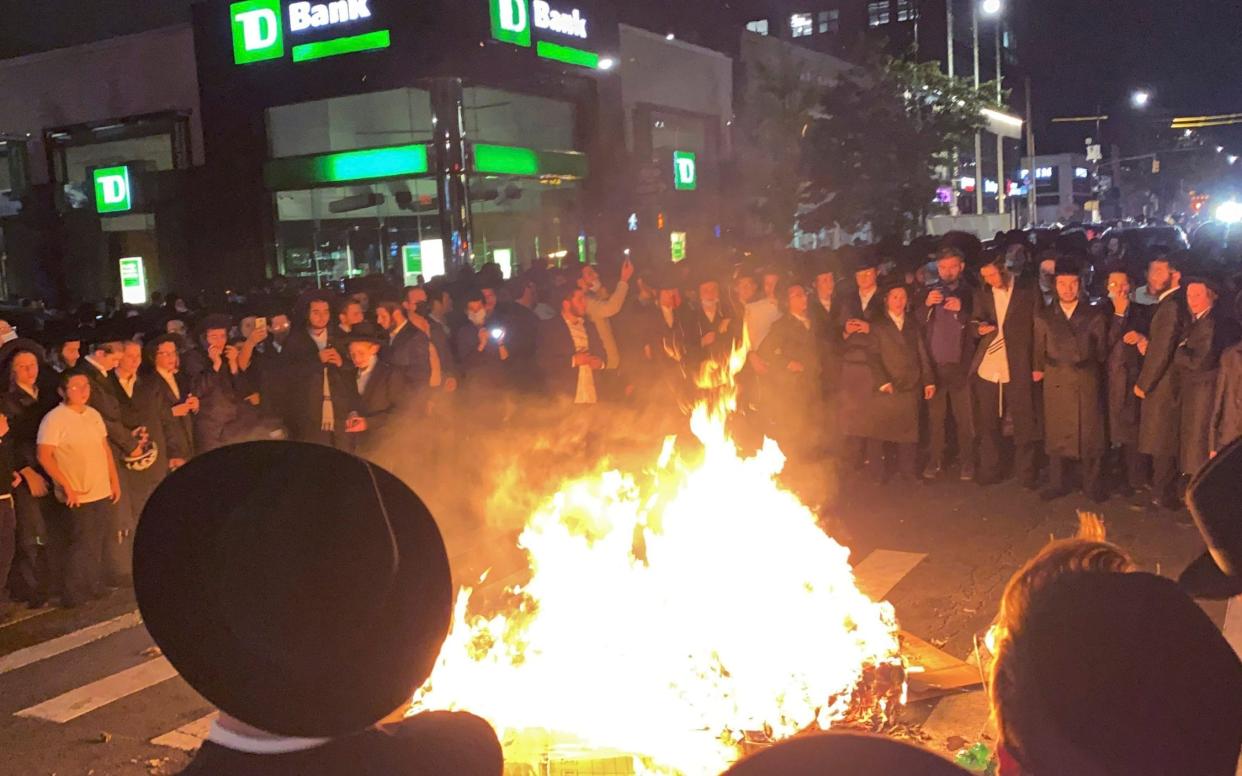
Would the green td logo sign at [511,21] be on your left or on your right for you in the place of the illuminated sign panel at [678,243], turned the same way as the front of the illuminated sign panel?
on your right

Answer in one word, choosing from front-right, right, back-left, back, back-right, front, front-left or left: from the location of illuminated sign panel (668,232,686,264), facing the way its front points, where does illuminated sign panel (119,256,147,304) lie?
back-right

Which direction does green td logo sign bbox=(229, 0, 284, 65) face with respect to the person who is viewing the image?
facing the viewer and to the left of the viewer

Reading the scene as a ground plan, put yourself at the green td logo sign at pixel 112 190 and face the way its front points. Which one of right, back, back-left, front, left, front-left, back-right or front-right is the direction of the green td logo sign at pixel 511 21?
left

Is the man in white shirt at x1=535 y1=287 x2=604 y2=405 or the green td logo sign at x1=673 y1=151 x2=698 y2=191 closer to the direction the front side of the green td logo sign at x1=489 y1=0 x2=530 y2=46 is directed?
the man in white shirt
